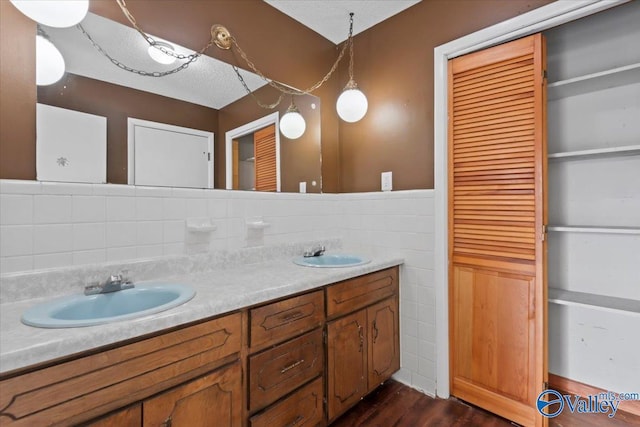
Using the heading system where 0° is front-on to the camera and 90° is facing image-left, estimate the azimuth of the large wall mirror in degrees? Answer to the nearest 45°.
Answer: approximately 315°

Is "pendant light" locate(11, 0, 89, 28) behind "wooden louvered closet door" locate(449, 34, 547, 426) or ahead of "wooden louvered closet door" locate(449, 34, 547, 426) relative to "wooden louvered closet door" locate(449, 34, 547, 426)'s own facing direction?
ahead

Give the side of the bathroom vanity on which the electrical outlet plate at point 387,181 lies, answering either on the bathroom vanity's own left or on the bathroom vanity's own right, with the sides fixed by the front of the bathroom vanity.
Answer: on the bathroom vanity's own left

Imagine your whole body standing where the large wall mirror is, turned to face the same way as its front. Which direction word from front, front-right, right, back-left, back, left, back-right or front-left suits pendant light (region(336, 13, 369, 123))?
front-left

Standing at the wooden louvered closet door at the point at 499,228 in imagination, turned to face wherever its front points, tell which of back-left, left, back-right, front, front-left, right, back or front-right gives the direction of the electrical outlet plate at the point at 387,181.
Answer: front-right

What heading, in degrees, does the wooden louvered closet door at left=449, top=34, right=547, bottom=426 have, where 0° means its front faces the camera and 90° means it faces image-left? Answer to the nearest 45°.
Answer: approximately 45°
